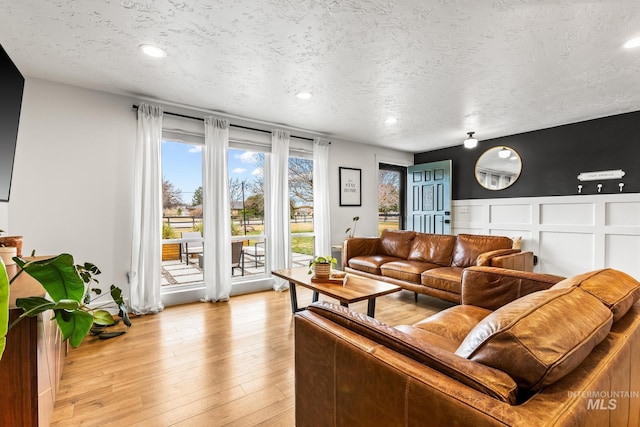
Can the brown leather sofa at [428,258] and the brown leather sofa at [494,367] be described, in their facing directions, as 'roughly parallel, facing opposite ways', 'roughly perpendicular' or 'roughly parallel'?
roughly perpendicular

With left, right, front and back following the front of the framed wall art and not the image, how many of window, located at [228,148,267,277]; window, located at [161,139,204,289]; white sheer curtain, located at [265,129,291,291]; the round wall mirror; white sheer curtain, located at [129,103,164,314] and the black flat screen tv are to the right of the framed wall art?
5

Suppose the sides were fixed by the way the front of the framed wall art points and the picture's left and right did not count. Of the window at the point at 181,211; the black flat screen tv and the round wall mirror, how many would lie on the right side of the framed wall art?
2

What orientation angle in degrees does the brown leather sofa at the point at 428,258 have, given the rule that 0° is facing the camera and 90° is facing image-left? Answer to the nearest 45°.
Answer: approximately 45°

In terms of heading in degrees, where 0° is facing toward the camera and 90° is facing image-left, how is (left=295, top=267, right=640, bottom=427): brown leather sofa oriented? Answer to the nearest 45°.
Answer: approximately 135°

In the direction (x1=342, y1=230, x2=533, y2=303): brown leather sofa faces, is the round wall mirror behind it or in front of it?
behind

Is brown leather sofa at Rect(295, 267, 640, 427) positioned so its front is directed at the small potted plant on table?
yes

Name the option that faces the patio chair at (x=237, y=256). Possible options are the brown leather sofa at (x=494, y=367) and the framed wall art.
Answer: the brown leather sofa

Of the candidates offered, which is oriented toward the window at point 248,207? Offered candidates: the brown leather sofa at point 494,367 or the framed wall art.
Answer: the brown leather sofa

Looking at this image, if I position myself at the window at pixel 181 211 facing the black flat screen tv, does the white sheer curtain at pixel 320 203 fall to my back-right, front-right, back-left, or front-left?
back-left

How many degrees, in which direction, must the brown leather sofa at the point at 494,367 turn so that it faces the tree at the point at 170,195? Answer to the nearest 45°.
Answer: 0° — it already faces it

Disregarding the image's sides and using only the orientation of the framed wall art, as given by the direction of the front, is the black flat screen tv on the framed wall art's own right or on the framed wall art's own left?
on the framed wall art's own right

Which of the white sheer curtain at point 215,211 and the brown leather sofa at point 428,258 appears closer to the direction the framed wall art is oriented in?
the brown leather sofa

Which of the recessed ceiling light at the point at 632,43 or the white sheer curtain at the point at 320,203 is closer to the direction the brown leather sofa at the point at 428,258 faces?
the white sheer curtain

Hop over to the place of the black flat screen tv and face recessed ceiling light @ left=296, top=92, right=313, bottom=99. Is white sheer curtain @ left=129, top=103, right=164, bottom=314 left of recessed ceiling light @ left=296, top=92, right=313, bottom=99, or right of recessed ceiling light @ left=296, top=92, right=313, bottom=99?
left
